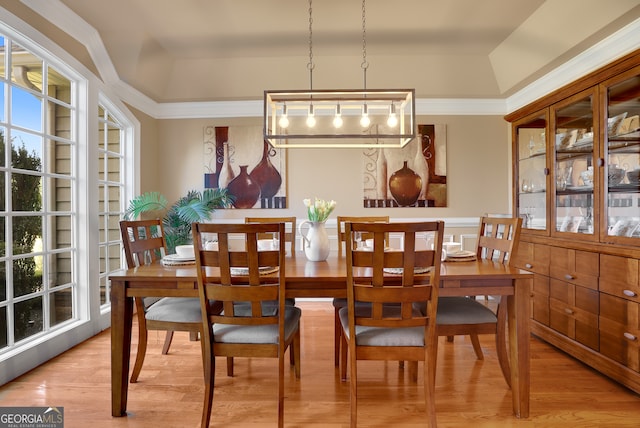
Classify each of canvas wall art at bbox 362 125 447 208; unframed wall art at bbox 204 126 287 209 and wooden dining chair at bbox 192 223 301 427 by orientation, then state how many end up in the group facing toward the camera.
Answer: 2

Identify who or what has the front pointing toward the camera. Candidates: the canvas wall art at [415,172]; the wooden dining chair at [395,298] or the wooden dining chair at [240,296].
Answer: the canvas wall art

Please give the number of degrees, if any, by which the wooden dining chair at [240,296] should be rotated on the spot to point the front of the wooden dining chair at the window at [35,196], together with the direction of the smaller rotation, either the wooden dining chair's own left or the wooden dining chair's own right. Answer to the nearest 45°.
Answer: approximately 45° to the wooden dining chair's own left

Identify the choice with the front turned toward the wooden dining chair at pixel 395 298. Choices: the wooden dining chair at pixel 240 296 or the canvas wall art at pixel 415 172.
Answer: the canvas wall art

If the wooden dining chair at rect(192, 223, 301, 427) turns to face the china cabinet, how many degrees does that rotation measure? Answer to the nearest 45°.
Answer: approximately 90° to its right

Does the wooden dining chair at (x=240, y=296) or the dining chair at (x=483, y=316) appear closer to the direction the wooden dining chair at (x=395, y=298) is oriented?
the dining chair

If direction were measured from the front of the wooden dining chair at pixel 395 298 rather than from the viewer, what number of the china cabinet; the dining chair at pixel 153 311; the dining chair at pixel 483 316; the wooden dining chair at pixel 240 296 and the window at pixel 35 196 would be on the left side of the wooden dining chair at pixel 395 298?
3

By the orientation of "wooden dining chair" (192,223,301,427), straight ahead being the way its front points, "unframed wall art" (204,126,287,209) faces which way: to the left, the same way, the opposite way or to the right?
the opposite way

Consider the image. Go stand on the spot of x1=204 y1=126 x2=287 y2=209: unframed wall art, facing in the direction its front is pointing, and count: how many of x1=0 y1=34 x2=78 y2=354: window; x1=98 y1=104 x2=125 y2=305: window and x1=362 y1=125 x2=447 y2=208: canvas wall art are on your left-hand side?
1

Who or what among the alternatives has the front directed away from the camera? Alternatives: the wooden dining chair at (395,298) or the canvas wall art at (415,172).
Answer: the wooden dining chair

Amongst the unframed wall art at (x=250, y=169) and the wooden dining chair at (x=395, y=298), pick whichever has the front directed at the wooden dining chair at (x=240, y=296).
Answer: the unframed wall art

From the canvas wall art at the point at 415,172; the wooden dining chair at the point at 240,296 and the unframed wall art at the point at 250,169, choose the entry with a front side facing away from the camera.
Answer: the wooden dining chair

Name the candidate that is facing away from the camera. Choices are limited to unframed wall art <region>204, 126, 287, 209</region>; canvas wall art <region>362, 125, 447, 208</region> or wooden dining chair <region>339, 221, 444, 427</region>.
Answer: the wooden dining chair

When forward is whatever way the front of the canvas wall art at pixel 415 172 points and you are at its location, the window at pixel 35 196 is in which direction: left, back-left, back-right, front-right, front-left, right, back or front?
front-right

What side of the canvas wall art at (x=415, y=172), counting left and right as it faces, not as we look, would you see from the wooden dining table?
front

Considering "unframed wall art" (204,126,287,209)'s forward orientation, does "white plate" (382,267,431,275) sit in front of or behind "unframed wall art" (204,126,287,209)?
in front

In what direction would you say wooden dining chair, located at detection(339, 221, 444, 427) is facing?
away from the camera
